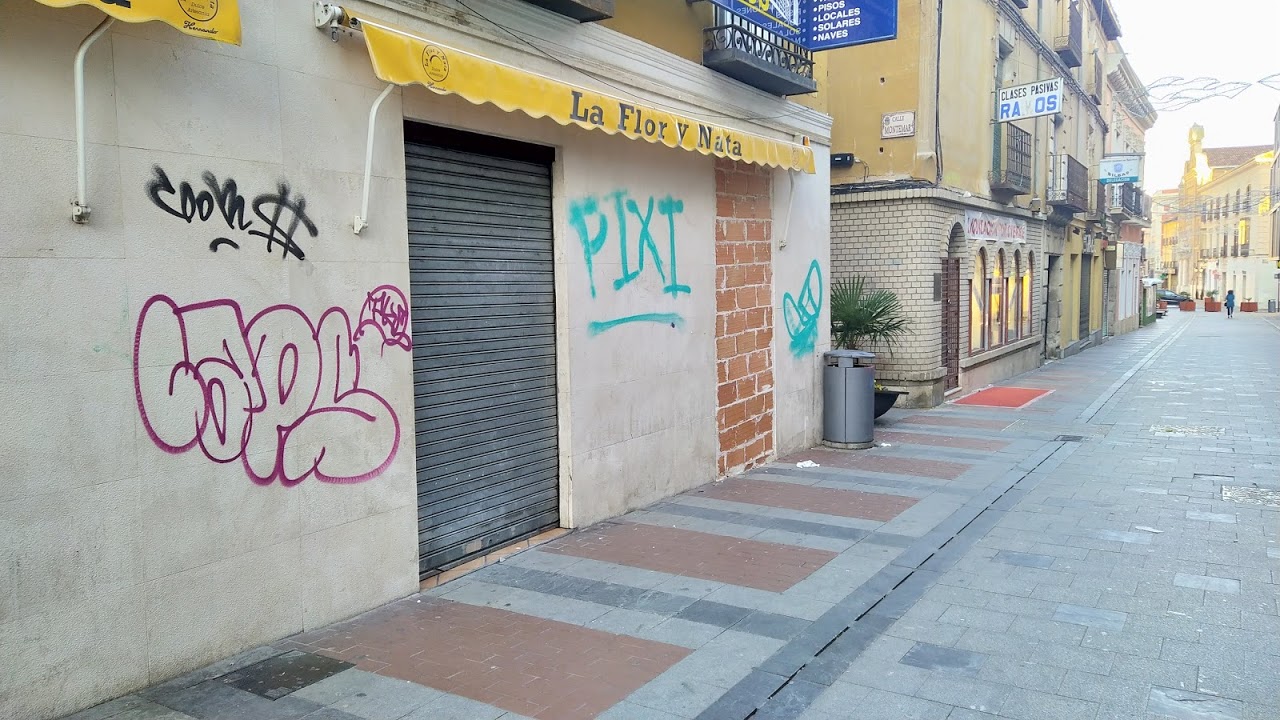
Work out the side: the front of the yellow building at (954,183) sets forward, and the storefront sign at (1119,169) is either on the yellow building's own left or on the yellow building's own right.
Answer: on the yellow building's own left

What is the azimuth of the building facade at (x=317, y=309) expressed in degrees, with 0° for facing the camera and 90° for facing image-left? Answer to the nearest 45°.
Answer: approximately 315°

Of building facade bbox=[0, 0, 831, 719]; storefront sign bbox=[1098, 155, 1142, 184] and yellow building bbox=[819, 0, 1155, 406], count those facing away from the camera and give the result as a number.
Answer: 0

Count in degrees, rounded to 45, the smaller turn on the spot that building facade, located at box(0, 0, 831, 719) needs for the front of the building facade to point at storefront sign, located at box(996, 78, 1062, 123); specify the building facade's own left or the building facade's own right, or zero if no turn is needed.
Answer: approximately 90° to the building facade's own left

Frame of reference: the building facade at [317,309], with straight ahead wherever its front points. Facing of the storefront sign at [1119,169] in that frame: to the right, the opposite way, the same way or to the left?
to the right

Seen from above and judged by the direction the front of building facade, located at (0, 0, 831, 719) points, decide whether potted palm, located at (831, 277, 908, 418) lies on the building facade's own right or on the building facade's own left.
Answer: on the building facade's own left

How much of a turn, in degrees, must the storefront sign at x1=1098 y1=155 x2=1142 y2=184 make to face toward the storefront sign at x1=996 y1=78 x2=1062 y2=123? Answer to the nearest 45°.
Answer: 0° — it already faces it

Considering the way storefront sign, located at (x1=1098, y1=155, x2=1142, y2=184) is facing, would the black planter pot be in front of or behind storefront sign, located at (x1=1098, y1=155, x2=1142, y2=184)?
in front

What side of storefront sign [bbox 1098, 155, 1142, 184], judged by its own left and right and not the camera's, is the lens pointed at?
front

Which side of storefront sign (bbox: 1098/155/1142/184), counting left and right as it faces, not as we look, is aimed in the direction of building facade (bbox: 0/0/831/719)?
front

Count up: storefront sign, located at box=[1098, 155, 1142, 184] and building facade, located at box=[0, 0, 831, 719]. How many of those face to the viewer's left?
0

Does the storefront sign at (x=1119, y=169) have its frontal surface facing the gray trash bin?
yes
